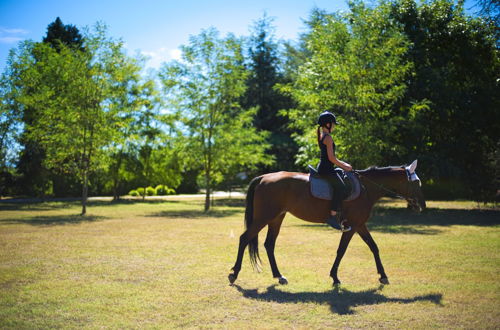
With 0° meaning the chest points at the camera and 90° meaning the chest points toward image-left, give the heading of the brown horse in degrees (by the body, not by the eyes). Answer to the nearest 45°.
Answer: approximately 270°

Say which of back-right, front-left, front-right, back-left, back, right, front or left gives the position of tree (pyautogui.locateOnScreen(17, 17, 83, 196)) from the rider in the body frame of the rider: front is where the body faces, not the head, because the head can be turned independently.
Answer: back-left

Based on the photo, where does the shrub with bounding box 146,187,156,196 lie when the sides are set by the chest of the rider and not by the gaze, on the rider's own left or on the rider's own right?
on the rider's own left

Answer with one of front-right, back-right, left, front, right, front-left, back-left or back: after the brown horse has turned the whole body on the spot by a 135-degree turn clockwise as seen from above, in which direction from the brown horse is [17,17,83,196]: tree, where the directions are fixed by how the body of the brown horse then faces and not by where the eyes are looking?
right

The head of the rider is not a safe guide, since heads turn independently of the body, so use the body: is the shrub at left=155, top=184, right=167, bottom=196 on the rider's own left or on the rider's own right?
on the rider's own left

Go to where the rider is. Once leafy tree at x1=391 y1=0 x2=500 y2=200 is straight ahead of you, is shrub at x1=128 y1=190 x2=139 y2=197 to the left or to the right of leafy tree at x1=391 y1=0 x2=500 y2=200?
left

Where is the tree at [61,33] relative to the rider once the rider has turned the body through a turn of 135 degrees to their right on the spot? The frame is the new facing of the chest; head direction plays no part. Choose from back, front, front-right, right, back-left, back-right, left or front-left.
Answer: right

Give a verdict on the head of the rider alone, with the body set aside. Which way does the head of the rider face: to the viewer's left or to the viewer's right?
to the viewer's right

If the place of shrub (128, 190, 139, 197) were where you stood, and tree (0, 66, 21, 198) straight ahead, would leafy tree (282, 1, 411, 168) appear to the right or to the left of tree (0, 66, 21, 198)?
left

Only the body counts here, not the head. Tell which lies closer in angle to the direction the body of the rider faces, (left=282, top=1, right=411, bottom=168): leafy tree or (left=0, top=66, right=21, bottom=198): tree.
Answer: the leafy tree

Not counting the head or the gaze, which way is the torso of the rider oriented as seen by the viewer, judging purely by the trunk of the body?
to the viewer's right

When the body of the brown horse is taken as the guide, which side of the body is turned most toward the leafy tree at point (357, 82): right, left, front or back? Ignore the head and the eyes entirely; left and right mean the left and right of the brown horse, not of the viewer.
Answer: left
